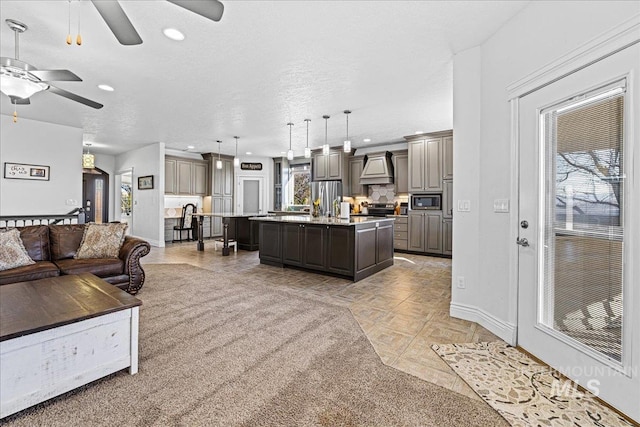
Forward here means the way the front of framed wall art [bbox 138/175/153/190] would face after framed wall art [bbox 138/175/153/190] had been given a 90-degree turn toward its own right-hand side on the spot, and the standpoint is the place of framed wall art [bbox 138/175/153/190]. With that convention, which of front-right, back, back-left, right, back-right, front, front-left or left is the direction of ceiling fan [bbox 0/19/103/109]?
back-left

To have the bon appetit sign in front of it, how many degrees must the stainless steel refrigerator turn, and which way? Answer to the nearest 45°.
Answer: approximately 90° to its right

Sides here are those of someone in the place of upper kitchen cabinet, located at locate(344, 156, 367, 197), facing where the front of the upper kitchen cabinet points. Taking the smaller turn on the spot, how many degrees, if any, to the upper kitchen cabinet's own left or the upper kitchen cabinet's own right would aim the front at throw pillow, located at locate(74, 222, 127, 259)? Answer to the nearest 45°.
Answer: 0° — it already faces it

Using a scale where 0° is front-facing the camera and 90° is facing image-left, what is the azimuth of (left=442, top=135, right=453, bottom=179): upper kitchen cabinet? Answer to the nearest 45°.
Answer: approximately 45°

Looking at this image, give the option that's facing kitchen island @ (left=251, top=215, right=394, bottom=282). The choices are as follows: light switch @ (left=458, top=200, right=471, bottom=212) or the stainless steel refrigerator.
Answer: the stainless steel refrigerator

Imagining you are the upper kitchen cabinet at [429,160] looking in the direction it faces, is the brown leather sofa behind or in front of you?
in front

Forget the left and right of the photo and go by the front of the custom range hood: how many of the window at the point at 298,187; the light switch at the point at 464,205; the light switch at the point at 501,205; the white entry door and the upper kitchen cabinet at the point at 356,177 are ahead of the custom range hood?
3

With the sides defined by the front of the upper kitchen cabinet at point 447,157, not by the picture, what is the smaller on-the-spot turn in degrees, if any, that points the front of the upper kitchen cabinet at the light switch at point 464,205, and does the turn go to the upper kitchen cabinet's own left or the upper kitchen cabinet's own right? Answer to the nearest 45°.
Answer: approximately 45° to the upper kitchen cabinet's own left

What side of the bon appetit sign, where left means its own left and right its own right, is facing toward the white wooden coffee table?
front

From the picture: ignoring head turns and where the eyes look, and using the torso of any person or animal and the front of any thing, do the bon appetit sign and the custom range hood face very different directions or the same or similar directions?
same or similar directions

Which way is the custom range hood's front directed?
toward the camera

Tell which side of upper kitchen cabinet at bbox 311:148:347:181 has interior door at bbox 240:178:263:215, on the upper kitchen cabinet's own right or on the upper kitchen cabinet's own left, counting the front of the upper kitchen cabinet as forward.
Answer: on the upper kitchen cabinet's own right

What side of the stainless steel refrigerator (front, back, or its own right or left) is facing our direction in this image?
front

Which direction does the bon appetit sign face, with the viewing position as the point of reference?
facing the viewer

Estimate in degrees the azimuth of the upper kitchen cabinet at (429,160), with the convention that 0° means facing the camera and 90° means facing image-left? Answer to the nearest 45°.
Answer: approximately 45°

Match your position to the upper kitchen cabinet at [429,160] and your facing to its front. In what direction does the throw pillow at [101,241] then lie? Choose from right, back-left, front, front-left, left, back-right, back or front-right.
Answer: front

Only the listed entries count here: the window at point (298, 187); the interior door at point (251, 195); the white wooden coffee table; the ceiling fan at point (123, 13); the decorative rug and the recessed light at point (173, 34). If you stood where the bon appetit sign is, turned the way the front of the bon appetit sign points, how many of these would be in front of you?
4

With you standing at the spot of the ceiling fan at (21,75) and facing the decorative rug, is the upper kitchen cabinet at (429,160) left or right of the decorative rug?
left

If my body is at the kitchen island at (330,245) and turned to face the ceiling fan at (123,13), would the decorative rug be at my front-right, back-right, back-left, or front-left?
front-left

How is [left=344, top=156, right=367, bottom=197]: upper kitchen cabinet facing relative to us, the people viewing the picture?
facing the viewer and to the left of the viewer

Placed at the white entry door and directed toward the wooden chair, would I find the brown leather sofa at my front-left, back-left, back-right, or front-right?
front-left

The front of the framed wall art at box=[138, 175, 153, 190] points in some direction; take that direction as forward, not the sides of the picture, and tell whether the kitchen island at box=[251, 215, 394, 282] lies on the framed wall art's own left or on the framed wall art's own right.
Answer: on the framed wall art's own left
